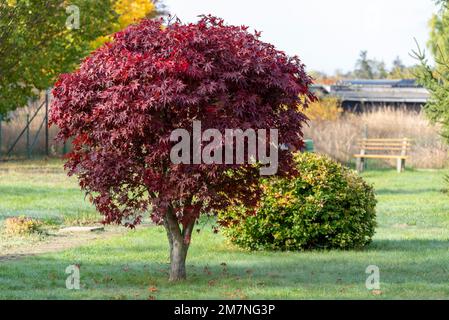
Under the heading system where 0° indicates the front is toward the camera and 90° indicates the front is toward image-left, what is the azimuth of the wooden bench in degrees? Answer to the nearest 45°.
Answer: approximately 0°

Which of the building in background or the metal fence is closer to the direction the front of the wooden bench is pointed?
the metal fence

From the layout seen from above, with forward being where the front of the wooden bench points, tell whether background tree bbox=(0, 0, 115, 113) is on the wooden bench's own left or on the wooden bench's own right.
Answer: on the wooden bench's own right

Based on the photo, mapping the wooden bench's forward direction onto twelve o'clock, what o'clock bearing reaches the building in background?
The building in background is roughly at 6 o'clock from the wooden bench.

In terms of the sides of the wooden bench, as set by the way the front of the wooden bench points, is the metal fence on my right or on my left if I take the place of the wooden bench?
on my right

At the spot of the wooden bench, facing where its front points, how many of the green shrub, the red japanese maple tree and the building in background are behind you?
1

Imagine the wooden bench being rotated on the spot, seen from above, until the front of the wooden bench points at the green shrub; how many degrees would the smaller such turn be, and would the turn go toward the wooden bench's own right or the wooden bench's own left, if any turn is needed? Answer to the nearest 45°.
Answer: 0° — it already faces it

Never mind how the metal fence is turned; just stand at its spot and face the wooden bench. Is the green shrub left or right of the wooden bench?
right

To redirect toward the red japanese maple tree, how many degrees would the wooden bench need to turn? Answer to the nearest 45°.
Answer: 0° — it already faces it
